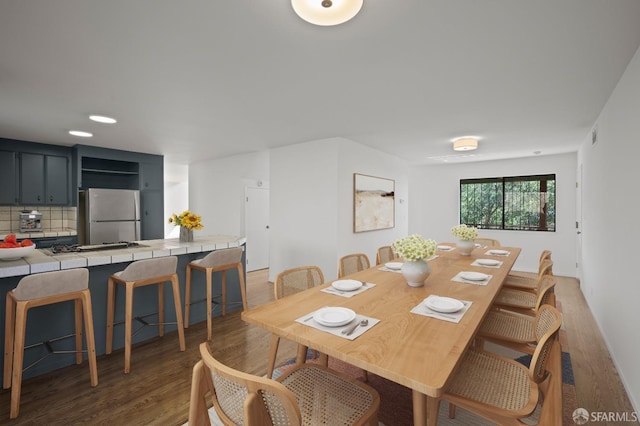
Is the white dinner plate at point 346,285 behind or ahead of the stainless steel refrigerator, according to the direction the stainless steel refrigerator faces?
ahead

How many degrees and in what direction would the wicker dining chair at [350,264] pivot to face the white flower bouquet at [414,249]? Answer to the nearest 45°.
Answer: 0° — it already faces it

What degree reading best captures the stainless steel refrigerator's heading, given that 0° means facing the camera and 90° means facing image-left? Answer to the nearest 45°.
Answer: approximately 0°

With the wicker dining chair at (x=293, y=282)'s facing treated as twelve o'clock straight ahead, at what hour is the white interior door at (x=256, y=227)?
The white interior door is roughly at 7 o'clock from the wicker dining chair.

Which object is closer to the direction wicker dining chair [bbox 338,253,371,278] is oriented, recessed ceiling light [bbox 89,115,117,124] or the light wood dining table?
the light wood dining table

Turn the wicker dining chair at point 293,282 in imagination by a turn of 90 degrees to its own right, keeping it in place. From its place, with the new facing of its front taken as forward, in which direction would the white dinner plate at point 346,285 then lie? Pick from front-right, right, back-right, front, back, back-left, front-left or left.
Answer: left

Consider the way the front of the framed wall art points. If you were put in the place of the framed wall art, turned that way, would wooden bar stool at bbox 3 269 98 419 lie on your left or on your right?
on your right

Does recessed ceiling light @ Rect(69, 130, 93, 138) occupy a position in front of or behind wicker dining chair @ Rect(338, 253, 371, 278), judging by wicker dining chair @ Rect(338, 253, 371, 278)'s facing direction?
behind

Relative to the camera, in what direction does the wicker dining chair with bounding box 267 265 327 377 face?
facing the viewer and to the right of the viewer

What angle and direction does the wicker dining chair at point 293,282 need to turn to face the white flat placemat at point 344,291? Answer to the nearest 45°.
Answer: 0° — it already faces it

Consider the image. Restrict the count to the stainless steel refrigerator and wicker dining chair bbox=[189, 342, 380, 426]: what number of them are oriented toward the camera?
1

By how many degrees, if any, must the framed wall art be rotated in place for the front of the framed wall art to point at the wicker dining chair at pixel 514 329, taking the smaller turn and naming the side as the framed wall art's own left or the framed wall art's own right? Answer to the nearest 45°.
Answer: approximately 45° to the framed wall art's own right

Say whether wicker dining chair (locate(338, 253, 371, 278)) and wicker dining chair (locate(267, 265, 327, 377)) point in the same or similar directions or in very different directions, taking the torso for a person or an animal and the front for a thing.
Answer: same or similar directions

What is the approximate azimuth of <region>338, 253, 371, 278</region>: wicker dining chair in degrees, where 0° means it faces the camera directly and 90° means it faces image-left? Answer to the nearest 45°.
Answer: approximately 315°

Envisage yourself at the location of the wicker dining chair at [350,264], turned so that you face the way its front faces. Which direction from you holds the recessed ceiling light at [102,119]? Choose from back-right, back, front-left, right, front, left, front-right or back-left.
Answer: back-right

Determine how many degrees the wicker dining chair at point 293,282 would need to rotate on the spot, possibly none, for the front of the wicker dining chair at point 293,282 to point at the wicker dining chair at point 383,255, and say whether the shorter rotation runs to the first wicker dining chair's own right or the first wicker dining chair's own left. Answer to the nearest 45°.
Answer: approximately 90° to the first wicker dining chair's own left

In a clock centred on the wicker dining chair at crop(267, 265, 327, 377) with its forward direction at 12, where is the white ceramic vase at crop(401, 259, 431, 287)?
The white ceramic vase is roughly at 11 o'clock from the wicker dining chair.

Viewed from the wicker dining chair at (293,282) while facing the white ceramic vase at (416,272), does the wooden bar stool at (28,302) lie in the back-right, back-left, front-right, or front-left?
back-right

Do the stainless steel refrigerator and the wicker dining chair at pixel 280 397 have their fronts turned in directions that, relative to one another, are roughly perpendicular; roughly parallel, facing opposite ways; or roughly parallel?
roughly perpendicular
